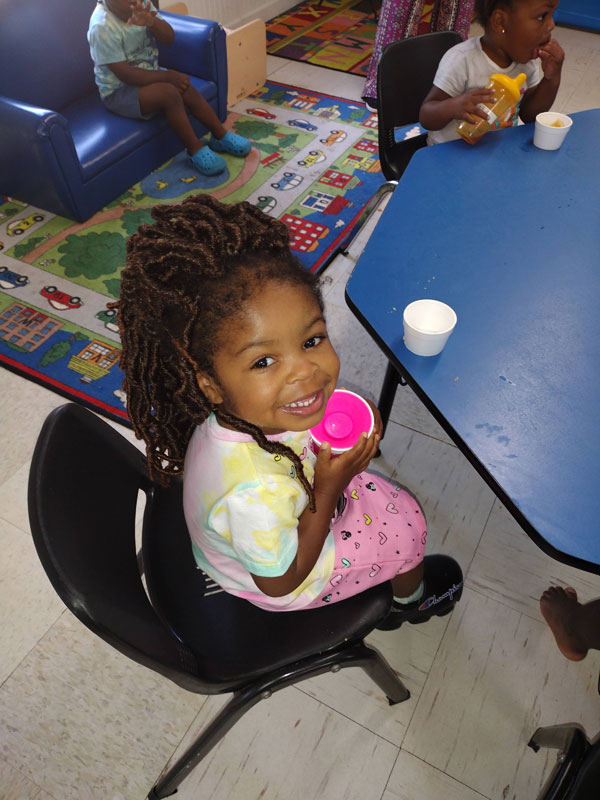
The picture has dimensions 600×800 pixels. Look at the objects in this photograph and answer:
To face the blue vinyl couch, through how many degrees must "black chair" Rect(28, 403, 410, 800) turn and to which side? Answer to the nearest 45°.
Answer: approximately 45° to its left

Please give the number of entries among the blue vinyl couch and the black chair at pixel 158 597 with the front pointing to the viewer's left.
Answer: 0

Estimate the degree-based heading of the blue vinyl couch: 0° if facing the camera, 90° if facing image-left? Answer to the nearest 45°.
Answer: approximately 315°

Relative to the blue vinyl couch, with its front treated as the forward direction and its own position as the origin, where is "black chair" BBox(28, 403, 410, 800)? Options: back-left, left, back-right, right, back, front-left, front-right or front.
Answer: front-right

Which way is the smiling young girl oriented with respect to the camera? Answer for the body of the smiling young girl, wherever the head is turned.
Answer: to the viewer's right
